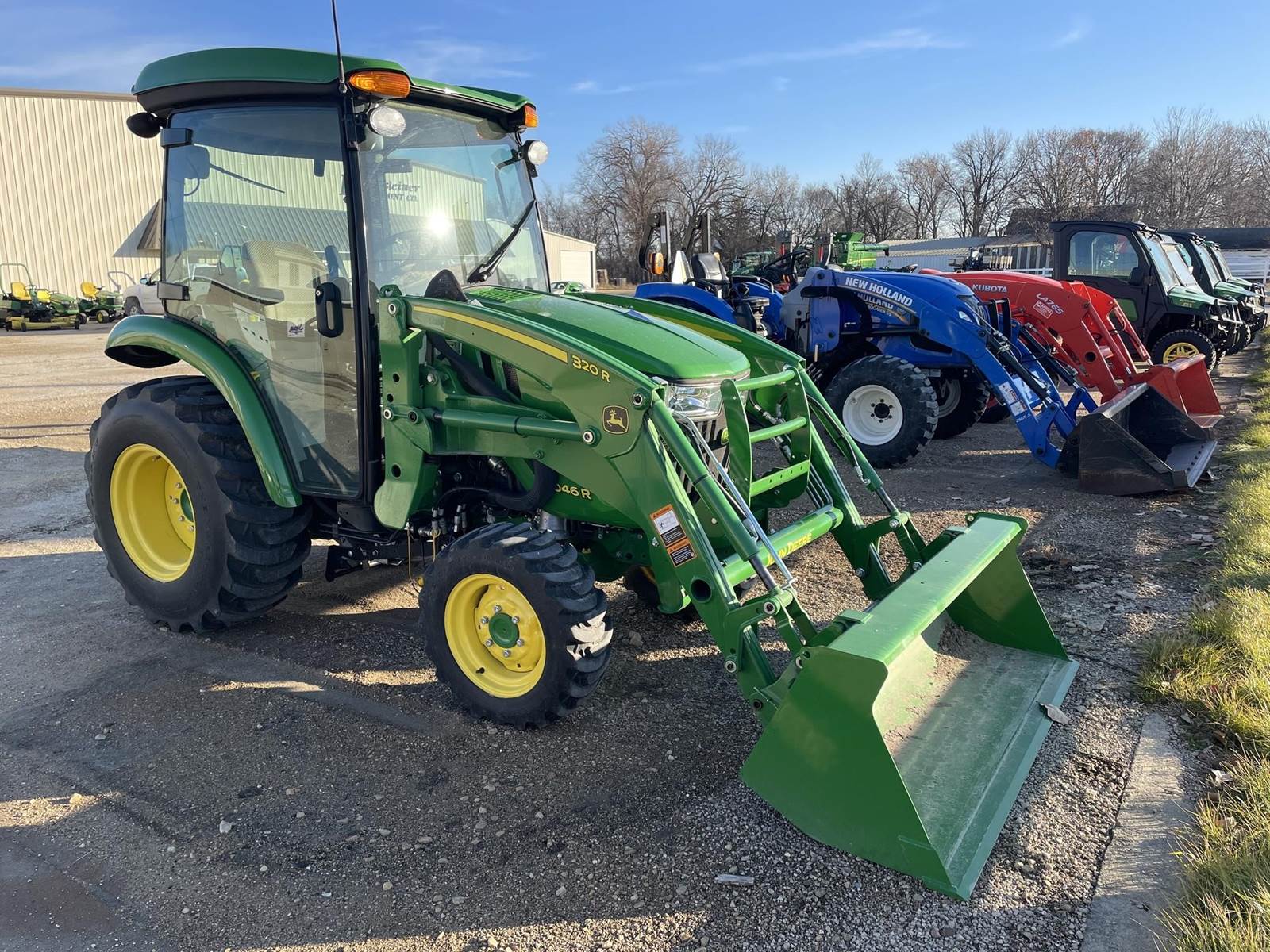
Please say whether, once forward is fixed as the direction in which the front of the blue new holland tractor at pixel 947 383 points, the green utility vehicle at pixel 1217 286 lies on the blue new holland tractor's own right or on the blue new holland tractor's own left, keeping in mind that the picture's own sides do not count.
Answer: on the blue new holland tractor's own left

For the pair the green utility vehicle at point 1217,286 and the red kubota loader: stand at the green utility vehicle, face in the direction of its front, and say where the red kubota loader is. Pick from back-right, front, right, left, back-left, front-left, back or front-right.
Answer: front-right

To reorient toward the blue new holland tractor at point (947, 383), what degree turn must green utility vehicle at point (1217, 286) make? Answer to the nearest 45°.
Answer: approximately 45° to its right

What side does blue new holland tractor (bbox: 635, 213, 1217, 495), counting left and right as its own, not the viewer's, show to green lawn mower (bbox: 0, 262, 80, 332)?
back

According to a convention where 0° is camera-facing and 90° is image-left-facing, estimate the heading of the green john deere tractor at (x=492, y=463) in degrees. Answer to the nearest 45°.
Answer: approximately 315°

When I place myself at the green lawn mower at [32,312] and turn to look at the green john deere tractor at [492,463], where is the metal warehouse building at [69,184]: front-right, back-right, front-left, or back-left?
back-left

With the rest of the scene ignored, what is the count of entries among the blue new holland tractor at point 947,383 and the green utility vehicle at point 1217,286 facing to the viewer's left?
0

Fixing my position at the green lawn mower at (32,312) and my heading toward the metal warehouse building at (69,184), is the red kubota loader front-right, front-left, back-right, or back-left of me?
back-right

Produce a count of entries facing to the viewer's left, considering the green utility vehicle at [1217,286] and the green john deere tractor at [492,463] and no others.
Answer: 0

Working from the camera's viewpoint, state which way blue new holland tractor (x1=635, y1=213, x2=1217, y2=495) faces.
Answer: facing the viewer and to the right of the viewer

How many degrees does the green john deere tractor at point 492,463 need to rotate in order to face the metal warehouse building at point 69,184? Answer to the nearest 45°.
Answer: approximately 180°

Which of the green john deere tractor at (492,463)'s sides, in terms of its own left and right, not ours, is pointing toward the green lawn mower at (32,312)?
back

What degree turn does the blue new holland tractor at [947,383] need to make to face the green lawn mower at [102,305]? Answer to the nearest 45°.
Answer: approximately 180°
